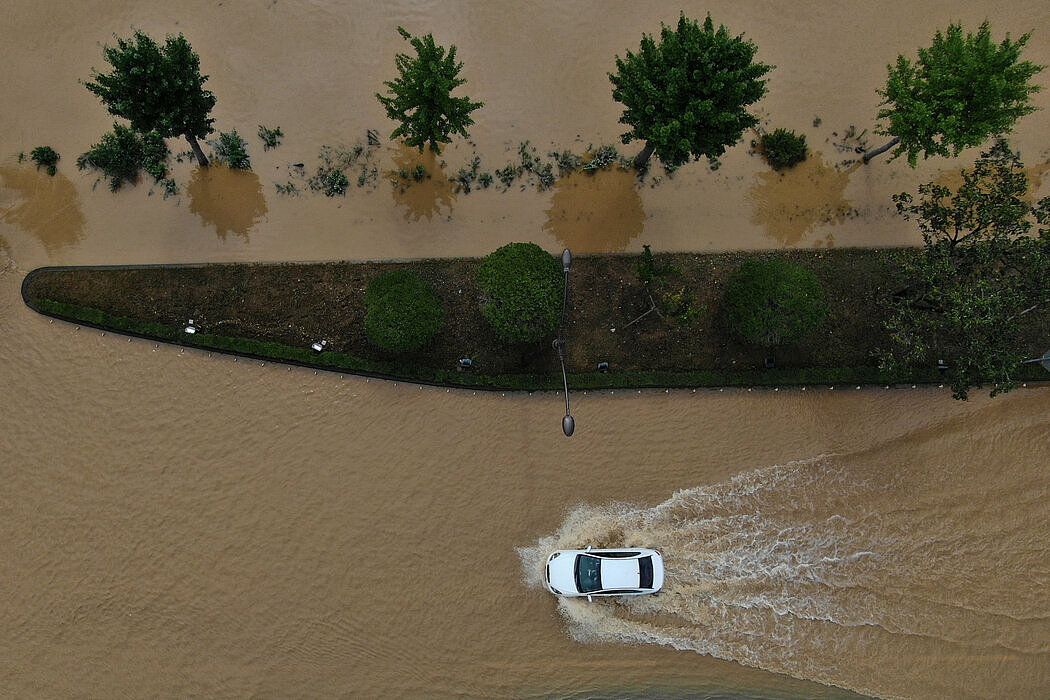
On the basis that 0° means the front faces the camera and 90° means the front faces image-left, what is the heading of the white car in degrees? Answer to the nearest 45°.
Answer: approximately 90°

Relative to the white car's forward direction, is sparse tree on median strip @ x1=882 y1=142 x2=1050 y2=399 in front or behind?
behind

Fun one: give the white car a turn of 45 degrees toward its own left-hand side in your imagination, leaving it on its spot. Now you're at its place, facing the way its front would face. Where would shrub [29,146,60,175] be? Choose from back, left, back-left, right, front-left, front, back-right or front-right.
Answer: front-right

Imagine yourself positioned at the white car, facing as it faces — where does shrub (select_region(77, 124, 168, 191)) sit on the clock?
The shrub is roughly at 12 o'clock from the white car.
